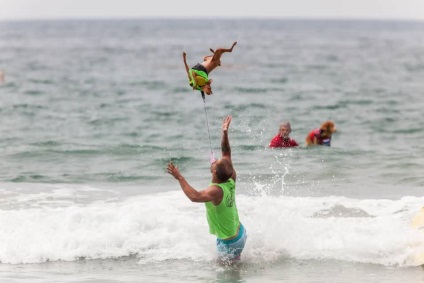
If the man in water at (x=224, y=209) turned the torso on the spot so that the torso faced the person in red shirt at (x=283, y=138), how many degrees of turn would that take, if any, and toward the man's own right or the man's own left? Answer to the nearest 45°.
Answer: approximately 45° to the man's own right

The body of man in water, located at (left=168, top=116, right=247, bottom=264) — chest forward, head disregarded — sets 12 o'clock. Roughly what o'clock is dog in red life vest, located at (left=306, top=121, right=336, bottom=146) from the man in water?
The dog in red life vest is roughly at 2 o'clock from the man in water.

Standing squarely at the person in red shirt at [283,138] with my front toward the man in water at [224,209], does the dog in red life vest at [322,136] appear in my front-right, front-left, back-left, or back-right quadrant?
back-left

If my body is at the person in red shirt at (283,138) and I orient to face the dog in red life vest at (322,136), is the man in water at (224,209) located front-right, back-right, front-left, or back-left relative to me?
back-right

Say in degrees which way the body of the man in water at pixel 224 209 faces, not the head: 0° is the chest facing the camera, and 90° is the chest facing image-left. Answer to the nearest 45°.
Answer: approximately 135°
